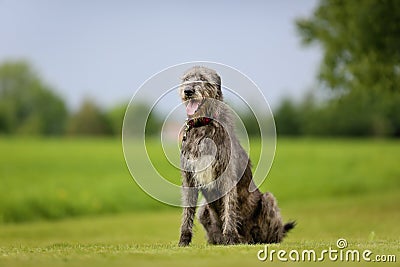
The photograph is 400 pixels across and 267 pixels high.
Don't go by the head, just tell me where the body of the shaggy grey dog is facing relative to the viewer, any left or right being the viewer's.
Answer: facing the viewer and to the left of the viewer

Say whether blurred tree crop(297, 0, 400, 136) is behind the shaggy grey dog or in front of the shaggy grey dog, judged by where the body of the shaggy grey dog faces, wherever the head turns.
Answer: behind
